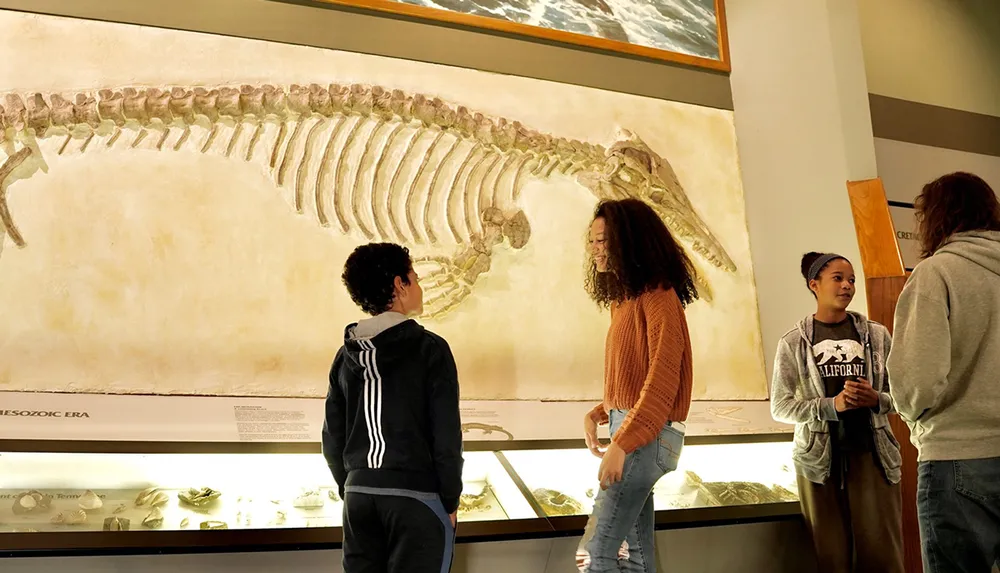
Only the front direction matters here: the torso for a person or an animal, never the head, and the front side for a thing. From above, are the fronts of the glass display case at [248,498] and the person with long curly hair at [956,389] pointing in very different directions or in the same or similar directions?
very different directions

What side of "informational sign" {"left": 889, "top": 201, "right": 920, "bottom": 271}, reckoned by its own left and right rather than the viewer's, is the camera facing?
front

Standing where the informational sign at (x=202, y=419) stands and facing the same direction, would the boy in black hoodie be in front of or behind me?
in front

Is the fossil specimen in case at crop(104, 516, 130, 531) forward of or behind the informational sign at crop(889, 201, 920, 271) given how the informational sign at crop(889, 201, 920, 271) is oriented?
forward

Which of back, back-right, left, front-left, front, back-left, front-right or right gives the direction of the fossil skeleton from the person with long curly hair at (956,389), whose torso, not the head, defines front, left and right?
front-left

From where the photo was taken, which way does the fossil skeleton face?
to the viewer's right

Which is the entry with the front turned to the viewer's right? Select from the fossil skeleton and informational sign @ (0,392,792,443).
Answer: the fossil skeleton

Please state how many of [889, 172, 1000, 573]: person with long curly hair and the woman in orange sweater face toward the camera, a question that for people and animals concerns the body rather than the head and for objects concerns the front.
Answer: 0

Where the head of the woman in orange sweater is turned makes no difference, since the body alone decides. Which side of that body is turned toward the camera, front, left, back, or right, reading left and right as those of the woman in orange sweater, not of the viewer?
left

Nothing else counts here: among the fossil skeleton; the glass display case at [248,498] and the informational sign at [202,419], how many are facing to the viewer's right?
1

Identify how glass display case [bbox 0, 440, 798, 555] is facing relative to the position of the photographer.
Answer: facing the viewer

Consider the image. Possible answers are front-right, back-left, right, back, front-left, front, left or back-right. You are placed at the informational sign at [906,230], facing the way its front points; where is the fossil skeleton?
front-right

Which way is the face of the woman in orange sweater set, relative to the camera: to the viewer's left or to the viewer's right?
to the viewer's left

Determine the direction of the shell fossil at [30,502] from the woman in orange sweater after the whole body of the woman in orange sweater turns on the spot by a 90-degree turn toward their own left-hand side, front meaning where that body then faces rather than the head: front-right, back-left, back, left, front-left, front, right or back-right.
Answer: right

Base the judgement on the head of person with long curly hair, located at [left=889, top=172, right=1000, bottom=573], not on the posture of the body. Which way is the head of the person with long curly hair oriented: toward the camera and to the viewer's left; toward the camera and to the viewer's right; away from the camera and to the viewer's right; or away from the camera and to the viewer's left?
away from the camera and to the viewer's left
